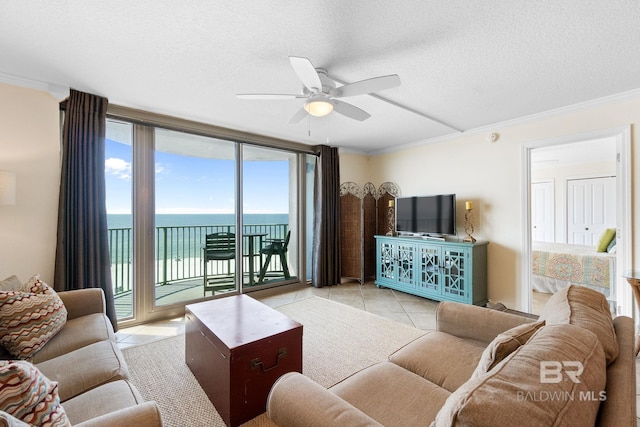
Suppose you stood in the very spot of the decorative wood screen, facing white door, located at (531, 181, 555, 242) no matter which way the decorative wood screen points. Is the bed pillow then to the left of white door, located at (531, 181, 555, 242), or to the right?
right

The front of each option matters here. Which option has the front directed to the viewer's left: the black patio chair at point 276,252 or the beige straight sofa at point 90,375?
the black patio chair

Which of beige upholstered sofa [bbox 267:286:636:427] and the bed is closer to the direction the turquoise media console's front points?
the beige upholstered sofa

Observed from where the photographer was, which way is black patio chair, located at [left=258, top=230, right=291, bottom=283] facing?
facing to the left of the viewer

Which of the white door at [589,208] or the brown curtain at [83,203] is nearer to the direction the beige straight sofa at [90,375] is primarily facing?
the white door

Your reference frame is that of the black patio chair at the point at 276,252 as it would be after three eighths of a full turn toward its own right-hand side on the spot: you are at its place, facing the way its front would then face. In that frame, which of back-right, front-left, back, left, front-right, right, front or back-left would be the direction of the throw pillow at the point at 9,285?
back

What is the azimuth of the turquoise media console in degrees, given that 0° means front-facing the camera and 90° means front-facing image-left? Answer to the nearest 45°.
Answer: approximately 45°

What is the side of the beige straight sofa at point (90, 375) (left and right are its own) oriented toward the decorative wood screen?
front

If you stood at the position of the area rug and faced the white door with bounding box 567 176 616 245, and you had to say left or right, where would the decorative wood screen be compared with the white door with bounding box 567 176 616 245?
left

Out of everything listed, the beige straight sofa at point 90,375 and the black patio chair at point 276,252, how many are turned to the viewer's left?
1

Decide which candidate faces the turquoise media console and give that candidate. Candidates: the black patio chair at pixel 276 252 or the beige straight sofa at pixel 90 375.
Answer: the beige straight sofa

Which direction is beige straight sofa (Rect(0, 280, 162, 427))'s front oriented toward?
to the viewer's right

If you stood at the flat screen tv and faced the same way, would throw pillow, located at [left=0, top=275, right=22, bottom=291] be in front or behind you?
in front

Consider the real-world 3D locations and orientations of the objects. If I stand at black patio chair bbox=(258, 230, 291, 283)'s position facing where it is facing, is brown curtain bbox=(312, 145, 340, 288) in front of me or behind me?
behind
